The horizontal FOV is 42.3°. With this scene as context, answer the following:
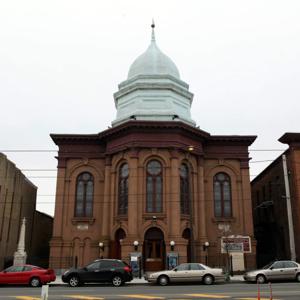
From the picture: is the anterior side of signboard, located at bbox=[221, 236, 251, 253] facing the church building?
no

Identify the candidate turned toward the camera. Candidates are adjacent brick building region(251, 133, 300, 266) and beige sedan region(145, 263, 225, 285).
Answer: the adjacent brick building

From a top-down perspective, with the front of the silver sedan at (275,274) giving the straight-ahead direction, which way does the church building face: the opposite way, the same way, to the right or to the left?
to the left

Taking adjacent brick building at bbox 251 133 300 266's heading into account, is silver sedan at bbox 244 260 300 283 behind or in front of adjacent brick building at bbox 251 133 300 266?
in front

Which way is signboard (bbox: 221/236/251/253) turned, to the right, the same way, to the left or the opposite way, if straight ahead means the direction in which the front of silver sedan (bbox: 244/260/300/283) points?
to the left

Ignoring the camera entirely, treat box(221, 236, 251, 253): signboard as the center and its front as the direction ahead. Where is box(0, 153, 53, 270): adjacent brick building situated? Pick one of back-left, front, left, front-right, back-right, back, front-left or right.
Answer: right

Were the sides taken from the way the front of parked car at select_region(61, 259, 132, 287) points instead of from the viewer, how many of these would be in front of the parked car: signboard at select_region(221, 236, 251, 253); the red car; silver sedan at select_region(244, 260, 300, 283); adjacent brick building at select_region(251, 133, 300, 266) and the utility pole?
1

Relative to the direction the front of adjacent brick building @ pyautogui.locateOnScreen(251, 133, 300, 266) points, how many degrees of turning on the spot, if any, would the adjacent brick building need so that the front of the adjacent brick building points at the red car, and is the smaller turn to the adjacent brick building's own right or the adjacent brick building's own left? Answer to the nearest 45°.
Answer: approximately 45° to the adjacent brick building's own right

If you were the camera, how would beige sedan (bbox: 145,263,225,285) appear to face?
facing to the left of the viewer

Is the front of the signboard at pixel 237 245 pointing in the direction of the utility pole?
no

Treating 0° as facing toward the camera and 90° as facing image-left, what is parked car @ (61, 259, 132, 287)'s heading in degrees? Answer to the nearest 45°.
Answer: approximately 90°

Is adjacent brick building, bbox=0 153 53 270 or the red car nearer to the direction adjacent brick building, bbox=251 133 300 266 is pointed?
the red car

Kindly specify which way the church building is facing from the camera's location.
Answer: facing the viewer

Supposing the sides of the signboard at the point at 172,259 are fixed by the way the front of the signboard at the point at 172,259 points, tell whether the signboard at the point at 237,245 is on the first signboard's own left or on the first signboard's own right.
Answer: on the first signboard's own left

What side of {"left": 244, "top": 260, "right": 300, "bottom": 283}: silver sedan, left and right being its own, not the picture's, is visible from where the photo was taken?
left

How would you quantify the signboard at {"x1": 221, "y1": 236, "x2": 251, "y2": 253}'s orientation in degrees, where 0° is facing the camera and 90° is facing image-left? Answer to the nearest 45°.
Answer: approximately 0°
